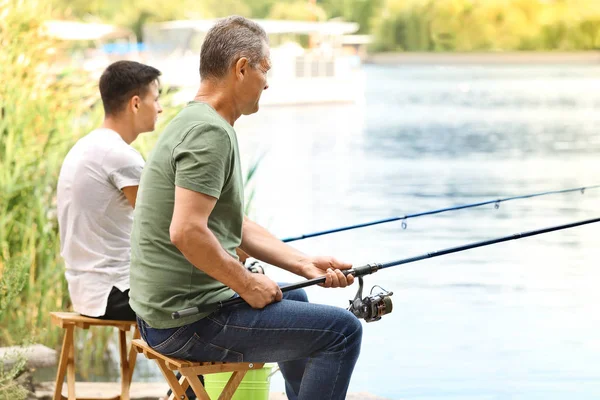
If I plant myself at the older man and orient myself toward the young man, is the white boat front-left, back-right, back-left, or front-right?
front-right

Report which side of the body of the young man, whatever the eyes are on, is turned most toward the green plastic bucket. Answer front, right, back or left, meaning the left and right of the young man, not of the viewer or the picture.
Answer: right

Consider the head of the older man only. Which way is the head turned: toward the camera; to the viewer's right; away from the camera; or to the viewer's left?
to the viewer's right

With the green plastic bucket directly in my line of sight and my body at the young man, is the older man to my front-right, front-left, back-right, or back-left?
front-right

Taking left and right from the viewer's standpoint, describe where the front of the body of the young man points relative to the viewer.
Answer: facing away from the viewer and to the right of the viewer

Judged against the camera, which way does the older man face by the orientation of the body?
to the viewer's right

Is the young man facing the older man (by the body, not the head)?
no

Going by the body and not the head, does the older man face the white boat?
no

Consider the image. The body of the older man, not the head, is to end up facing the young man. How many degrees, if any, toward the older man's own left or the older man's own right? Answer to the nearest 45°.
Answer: approximately 135° to the older man's own left

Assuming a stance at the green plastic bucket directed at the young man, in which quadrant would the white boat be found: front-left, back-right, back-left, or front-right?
front-right

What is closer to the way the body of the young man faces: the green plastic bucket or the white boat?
the white boat

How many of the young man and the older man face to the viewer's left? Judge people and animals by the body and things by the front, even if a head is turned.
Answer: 0
